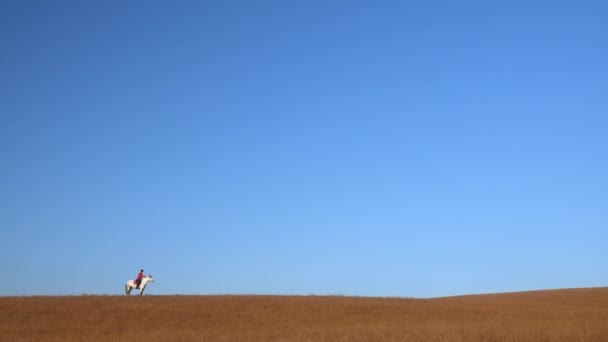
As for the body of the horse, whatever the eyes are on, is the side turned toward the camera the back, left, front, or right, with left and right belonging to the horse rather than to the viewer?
right
